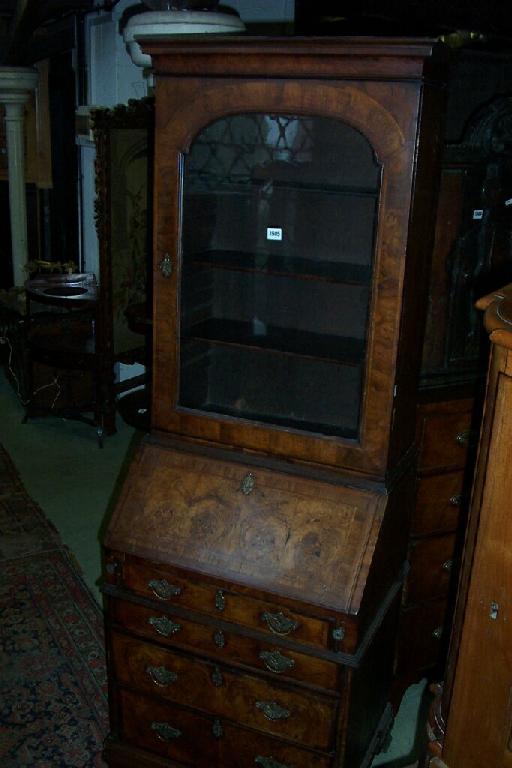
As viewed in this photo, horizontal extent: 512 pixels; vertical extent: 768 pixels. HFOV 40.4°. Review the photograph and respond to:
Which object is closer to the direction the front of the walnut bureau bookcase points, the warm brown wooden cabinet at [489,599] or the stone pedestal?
the warm brown wooden cabinet

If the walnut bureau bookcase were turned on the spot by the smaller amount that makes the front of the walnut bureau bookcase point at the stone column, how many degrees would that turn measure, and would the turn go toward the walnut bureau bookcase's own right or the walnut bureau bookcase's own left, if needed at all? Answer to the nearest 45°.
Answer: approximately 90° to the walnut bureau bookcase's own right

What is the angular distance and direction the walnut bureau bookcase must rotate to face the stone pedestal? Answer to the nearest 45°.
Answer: approximately 135° to its right

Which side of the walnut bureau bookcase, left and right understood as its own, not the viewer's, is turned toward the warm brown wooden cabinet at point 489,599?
left

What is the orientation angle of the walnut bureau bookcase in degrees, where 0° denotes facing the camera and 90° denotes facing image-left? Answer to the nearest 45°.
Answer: approximately 45°

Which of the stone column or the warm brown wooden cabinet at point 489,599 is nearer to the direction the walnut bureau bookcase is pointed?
the warm brown wooden cabinet
